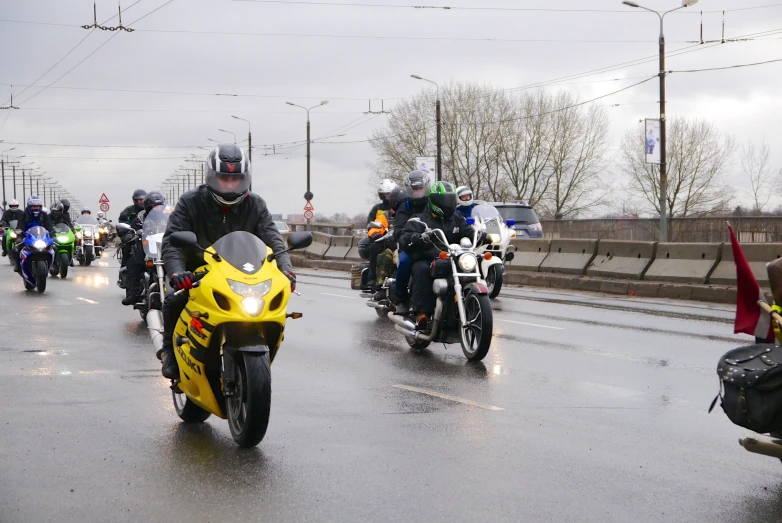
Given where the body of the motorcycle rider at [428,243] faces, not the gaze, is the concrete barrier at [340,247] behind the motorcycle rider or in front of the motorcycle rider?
behind

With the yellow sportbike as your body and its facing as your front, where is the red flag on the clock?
The red flag is roughly at 10 o'clock from the yellow sportbike.

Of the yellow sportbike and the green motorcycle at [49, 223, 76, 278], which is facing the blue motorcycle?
the green motorcycle

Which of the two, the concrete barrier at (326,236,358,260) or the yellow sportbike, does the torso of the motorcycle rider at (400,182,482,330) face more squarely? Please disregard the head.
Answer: the yellow sportbike

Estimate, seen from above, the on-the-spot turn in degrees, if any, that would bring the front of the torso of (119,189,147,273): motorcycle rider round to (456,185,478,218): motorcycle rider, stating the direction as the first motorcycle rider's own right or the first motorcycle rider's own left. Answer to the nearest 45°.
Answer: approximately 45° to the first motorcycle rider's own left

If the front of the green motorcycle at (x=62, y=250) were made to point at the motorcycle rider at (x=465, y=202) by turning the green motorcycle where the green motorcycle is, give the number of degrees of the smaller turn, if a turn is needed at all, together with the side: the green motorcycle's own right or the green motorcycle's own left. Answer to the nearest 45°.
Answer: approximately 45° to the green motorcycle's own left

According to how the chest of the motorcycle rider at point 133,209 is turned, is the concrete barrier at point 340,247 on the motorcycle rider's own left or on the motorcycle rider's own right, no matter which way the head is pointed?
on the motorcycle rider's own left

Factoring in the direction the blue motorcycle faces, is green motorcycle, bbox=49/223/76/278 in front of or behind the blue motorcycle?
behind
